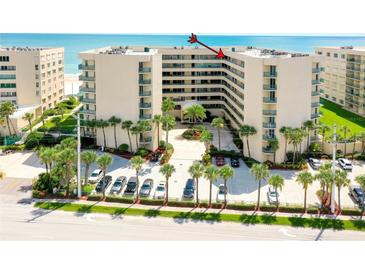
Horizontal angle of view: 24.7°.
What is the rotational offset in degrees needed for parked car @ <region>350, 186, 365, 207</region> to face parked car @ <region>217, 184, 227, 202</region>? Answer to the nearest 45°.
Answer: approximately 135° to its right

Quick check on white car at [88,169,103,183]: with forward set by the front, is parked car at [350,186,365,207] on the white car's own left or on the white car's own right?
on the white car's own left

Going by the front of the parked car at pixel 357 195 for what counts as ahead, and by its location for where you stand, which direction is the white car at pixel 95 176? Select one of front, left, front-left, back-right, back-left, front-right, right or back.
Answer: back-right

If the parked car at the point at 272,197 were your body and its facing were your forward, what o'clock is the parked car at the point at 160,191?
the parked car at the point at 160,191 is roughly at 3 o'clock from the parked car at the point at 272,197.

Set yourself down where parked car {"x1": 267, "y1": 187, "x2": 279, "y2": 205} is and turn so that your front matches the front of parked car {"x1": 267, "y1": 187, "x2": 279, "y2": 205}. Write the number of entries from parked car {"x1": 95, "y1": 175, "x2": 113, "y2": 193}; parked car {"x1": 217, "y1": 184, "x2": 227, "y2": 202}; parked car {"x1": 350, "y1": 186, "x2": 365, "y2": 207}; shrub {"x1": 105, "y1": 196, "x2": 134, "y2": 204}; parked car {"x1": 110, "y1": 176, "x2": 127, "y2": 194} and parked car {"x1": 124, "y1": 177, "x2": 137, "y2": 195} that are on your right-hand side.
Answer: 5

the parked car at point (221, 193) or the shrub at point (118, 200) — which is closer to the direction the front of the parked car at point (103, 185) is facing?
the shrub

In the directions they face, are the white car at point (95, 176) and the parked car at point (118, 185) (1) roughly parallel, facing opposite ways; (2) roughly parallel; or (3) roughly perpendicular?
roughly parallel

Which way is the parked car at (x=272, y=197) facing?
toward the camera

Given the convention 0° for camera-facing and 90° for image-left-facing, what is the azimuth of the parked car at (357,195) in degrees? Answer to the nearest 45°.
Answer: approximately 315°

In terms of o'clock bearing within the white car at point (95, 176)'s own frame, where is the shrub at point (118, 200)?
The shrub is roughly at 10 o'clock from the white car.

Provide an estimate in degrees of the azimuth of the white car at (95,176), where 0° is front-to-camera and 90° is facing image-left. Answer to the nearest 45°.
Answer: approximately 45°

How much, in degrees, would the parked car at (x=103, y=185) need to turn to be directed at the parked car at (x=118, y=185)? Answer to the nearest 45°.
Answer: approximately 135° to its left

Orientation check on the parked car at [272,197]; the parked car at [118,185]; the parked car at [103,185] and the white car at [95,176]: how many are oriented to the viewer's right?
0

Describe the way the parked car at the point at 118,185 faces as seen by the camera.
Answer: facing the viewer and to the left of the viewer

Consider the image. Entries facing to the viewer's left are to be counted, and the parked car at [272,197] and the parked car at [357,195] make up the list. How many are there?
0

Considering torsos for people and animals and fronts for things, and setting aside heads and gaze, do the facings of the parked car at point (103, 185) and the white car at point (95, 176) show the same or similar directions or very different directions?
same or similar directions

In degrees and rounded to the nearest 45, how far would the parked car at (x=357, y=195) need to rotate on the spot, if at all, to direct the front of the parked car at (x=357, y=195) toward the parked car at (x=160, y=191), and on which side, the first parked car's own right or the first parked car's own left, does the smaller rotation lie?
approximately 135° to the first parked car's own right

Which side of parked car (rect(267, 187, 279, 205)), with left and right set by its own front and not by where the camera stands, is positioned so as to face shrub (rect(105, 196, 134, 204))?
right
